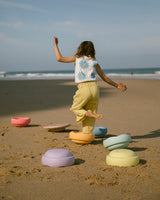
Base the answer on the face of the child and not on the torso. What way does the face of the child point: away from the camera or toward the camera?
away from the camera

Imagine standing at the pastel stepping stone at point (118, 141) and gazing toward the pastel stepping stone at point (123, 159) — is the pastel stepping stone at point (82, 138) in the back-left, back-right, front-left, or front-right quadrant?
back-right

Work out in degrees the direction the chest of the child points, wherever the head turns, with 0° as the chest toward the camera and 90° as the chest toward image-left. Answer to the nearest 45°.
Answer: approximately 135°

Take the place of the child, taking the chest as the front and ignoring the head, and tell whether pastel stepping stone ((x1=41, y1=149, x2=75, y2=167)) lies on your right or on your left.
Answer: on your left

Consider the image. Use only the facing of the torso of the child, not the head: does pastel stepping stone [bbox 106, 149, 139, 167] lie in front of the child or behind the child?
behind
